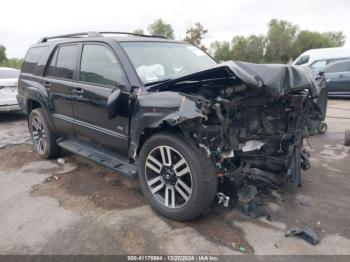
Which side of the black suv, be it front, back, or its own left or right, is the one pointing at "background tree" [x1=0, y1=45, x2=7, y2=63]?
back

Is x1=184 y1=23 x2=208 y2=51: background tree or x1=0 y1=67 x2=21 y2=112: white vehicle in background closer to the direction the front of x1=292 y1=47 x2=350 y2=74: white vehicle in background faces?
the white vehicle in background

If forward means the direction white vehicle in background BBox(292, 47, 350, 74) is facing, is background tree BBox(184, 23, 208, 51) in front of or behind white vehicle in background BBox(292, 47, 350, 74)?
in front

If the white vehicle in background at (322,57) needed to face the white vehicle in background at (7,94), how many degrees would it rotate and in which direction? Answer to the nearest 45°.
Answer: approximately 45° to its left

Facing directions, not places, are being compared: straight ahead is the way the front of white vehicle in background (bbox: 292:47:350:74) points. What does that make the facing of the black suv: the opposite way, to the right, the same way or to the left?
the opposite way

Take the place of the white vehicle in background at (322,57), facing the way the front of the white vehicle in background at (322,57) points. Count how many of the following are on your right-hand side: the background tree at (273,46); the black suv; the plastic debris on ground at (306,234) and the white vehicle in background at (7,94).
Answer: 1

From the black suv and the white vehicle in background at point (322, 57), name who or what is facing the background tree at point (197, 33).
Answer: the white vehicle in background

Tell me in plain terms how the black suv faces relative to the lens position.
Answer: facing the viewer and to the right of the viewer

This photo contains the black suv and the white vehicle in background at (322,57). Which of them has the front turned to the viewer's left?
the white vehicle in background

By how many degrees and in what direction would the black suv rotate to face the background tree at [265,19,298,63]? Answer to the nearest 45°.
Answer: approximately 135° to its left

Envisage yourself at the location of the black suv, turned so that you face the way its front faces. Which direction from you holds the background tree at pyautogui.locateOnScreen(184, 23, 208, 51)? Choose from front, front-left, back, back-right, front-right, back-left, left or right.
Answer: back-left

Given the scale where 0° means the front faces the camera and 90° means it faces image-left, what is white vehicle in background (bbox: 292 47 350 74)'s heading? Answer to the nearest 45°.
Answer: approximately 90°

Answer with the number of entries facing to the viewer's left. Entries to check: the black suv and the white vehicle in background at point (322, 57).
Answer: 1

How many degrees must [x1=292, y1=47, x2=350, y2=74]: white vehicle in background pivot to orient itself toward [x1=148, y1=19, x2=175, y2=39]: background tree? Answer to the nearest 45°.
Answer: approximately 45° to its right
